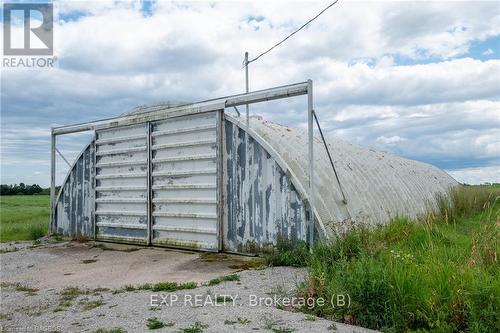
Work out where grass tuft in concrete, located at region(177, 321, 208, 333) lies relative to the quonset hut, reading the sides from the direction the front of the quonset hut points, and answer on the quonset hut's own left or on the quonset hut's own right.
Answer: on the quonset hut's own left

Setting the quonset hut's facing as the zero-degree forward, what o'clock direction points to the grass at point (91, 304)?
The grass is roughly at 11 o'clock from the quonset hut.

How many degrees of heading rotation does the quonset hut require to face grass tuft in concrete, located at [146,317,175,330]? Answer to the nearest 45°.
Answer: approximately 45° to its left

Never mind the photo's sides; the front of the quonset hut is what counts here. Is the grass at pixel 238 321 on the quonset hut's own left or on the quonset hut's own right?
on the quonset hut's own left

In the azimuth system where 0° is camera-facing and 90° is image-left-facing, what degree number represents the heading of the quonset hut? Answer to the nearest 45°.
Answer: approximately 45°
